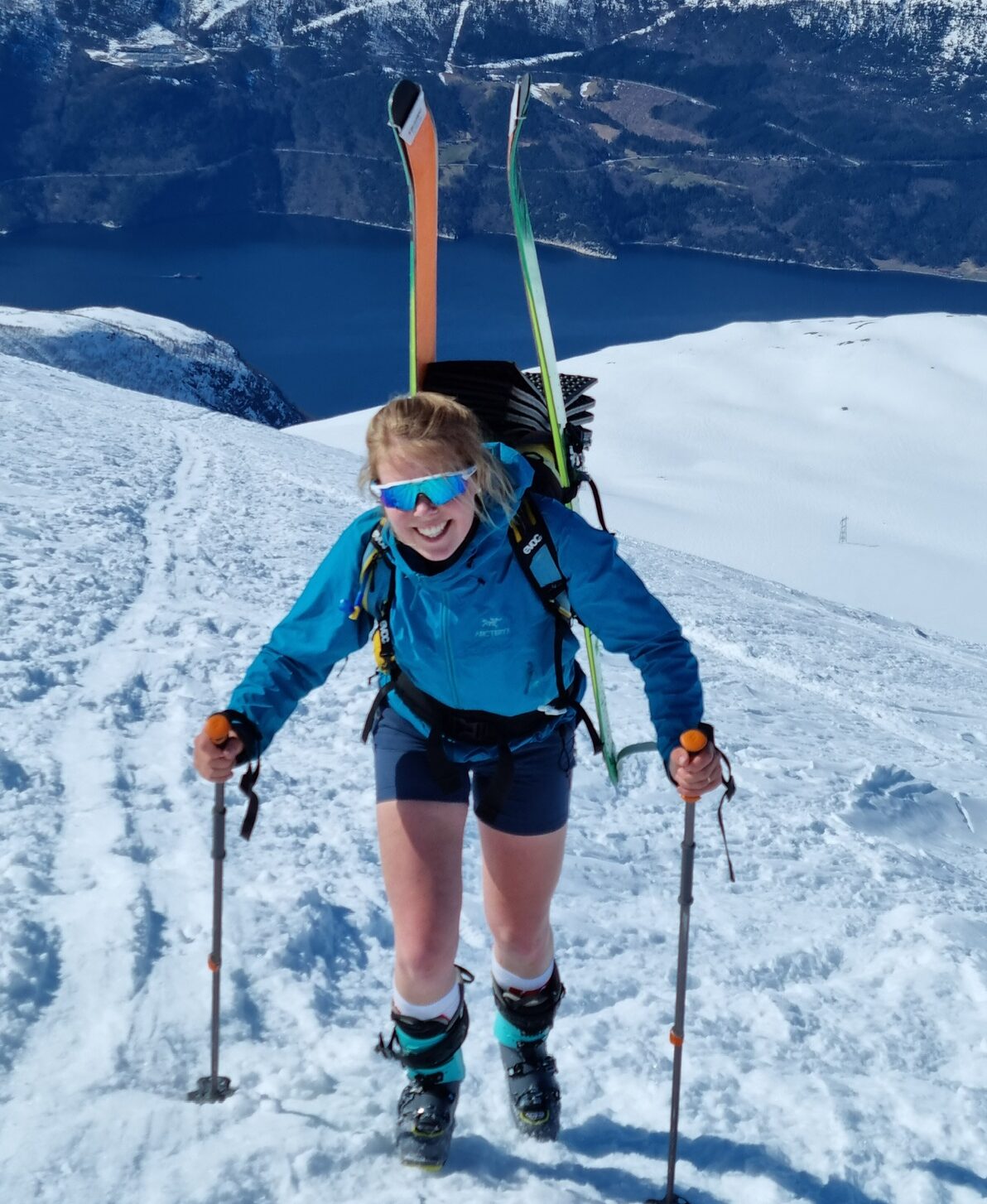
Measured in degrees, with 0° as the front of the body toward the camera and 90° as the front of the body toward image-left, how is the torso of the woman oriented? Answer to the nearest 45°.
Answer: approximately 0°
